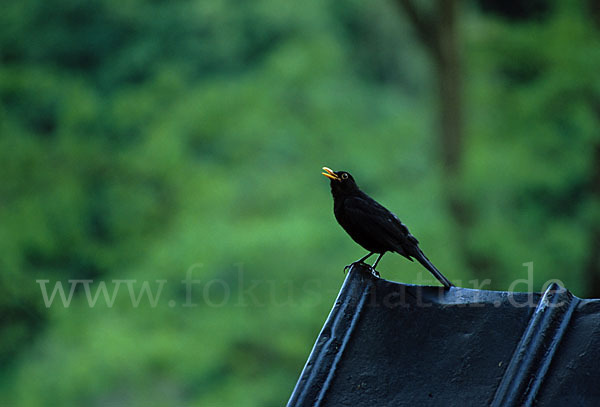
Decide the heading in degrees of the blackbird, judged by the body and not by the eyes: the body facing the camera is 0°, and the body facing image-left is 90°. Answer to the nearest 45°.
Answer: approximately 90°
